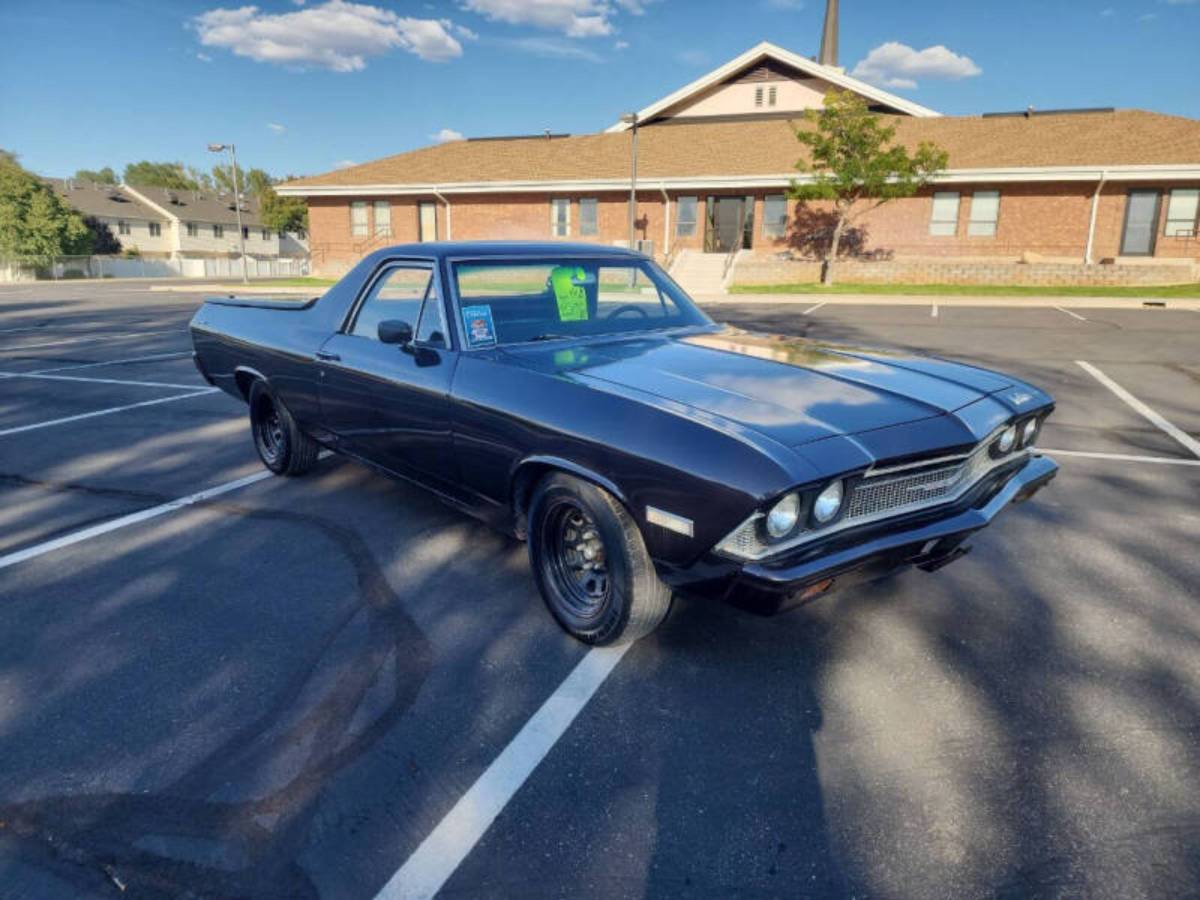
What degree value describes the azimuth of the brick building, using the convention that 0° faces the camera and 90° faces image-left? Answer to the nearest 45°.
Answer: approximately 0°

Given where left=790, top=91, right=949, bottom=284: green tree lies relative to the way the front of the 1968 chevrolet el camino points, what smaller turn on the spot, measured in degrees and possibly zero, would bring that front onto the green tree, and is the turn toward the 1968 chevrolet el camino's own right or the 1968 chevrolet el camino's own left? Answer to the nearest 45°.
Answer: approximately 135° to the 1968 chevrolet el camino's own left

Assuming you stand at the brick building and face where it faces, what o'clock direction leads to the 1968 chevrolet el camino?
The 1968 chevrolet el camino is roughly at 12 o'clock from the brick building.

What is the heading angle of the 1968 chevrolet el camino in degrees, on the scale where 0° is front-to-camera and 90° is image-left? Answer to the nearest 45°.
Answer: approximately 315°

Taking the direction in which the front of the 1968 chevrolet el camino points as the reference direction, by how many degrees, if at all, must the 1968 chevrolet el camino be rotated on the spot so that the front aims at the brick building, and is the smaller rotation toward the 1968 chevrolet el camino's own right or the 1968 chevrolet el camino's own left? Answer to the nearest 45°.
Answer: approximately 135° to the 1968 chevrolet el camino's own left
